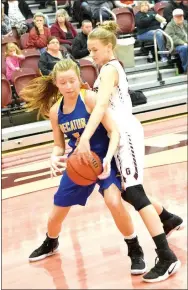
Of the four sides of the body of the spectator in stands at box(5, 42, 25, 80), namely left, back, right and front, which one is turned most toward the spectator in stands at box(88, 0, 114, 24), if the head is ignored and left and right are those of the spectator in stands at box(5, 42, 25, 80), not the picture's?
left

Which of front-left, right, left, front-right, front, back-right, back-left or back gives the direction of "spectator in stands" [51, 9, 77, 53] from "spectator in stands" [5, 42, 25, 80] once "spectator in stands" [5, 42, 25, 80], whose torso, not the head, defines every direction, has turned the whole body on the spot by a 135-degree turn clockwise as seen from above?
back-right

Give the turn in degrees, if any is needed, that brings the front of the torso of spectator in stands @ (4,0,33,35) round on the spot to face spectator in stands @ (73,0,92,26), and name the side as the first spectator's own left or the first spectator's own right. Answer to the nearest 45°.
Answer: approximately 135° to the first spectator's own left

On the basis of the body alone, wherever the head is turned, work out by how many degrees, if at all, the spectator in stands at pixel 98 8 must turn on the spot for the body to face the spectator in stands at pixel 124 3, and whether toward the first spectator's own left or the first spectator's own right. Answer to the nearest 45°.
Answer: approximately 135° to the first spectator's own left

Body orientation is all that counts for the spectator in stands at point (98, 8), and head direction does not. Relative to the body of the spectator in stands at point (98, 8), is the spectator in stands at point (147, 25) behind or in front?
in front

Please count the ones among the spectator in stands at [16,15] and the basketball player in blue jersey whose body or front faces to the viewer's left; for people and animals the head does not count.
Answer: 0
